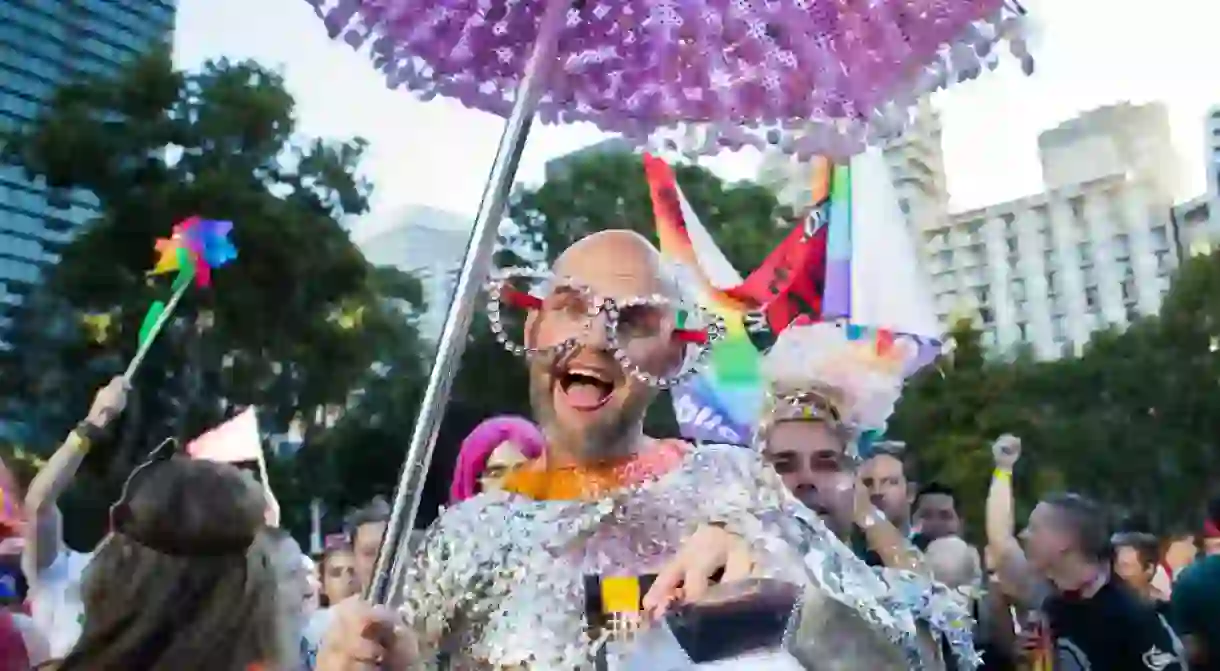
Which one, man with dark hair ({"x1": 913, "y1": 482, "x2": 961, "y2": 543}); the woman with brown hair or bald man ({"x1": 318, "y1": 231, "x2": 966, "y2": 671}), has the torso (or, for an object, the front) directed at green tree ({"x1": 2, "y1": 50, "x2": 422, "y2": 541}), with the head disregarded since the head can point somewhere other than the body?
the woman with brown hair

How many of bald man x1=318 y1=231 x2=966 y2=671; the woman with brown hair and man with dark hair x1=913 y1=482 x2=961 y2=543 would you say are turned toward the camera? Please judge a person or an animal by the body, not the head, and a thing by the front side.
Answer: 2

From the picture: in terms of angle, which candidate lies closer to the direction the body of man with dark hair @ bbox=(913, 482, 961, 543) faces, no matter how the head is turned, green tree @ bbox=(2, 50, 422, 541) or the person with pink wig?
the person with pink wig

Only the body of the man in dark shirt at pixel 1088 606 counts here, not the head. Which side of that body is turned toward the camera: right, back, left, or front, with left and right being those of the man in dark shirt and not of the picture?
left

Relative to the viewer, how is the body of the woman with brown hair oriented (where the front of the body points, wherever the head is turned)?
away from the camera

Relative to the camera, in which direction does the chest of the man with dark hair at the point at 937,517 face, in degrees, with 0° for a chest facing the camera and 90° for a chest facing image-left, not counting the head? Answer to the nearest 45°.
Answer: approximately 0°

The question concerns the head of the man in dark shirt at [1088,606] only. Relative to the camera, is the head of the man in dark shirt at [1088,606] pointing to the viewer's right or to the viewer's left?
to the viewer's left
